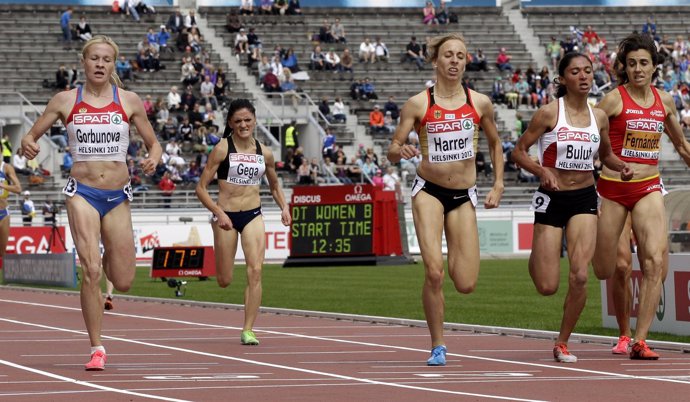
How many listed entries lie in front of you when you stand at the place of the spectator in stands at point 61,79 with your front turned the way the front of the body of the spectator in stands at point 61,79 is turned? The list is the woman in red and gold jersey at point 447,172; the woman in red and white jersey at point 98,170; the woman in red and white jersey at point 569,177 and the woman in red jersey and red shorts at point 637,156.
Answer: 4

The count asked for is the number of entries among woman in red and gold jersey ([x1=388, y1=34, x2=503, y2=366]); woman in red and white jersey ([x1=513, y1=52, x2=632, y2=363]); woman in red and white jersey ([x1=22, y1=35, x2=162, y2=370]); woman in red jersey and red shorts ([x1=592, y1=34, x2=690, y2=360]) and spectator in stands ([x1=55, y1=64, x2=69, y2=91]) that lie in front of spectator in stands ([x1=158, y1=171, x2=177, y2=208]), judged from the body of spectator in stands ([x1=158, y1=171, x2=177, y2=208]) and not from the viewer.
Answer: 4

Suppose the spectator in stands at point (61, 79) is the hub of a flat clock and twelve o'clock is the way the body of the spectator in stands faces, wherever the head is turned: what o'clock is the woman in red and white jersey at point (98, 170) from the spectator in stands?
The woman in red and white jersey is roughly at 12 o'clock from the spectator in stands.

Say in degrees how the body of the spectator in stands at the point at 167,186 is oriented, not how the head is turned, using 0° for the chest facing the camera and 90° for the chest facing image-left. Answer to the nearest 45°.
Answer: approximately 0°

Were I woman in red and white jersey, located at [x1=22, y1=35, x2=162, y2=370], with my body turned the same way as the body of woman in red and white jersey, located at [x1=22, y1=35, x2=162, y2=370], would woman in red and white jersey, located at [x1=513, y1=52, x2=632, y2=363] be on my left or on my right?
on my left

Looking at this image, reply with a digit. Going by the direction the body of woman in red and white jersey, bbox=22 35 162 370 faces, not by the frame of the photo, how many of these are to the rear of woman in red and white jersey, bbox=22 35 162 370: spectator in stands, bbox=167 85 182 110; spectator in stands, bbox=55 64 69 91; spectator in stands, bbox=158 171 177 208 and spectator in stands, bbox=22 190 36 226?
4

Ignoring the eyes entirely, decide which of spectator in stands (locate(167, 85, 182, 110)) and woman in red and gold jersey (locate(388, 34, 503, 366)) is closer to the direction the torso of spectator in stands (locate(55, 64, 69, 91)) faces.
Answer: the woman in red and gold jersey

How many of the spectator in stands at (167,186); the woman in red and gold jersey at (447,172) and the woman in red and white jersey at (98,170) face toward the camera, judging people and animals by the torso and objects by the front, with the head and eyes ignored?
3

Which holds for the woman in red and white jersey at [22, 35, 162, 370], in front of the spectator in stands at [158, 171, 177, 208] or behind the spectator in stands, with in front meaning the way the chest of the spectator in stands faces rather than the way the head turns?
in front

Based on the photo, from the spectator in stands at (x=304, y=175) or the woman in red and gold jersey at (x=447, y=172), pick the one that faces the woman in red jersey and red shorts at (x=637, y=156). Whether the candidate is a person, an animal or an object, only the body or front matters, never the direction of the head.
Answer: the spectator in stands

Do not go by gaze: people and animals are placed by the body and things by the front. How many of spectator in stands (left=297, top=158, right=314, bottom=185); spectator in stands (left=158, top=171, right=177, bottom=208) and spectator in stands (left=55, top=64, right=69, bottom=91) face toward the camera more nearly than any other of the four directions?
3

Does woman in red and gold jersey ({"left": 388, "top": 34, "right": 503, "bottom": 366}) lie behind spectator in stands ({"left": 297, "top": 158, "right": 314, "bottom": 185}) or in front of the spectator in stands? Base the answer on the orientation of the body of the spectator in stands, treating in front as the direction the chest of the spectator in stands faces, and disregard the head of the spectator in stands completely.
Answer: in front

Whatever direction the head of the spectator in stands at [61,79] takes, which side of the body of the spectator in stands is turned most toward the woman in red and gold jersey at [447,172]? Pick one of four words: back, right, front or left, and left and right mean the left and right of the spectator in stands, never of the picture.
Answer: front

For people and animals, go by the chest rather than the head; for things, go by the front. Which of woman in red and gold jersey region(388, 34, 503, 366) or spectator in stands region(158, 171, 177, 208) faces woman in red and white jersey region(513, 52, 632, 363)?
the spectator in stands
